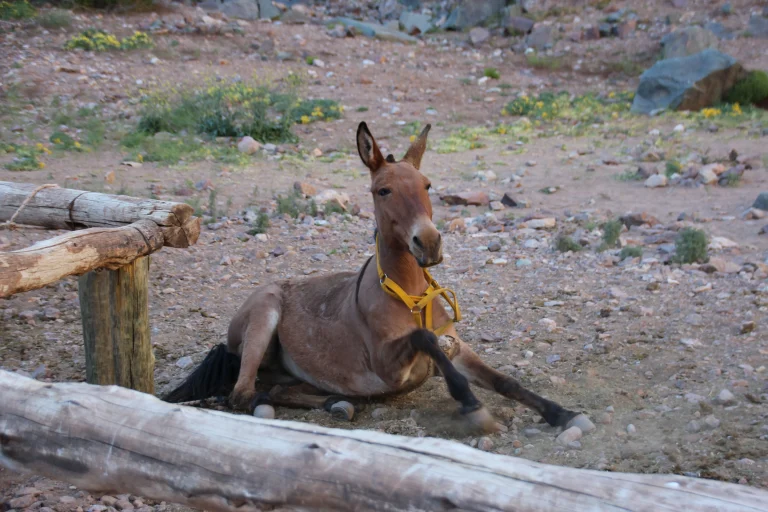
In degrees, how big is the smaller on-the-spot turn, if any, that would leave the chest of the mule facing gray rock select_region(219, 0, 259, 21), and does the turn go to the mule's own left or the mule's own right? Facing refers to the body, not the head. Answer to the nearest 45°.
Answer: approximately 135° to the mule's own left

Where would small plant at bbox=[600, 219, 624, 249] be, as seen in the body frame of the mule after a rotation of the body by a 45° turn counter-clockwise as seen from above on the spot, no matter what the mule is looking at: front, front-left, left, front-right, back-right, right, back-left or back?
front-left

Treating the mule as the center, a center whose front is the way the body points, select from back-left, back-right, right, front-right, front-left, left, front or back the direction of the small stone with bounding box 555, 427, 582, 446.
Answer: front

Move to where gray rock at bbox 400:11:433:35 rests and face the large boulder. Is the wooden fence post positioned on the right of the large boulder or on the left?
right

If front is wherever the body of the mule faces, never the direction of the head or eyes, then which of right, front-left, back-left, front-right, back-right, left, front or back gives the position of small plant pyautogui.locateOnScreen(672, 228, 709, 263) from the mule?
left

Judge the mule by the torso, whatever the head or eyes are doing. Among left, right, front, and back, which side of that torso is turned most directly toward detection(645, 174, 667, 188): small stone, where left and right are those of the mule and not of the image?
left

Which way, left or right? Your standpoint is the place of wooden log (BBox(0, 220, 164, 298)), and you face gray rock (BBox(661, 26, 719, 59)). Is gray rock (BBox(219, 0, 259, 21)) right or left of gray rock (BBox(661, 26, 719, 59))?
left

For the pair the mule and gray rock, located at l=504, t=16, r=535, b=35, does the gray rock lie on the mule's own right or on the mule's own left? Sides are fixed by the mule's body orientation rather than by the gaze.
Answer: on the mule's own left

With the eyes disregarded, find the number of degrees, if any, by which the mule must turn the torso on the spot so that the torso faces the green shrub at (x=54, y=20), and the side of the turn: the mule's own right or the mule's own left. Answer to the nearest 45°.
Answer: approximately 180°

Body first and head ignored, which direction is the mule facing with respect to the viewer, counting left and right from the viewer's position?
facing the viewer and to the right of the viewer

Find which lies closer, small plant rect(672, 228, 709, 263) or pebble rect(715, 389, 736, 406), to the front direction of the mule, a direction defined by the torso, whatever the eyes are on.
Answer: the pebble

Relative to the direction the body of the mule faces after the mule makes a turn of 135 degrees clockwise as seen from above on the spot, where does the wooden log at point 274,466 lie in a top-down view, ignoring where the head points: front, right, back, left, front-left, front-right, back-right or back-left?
left
